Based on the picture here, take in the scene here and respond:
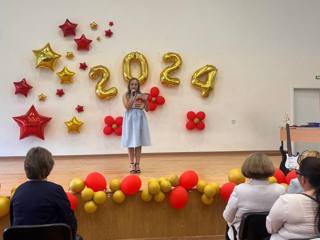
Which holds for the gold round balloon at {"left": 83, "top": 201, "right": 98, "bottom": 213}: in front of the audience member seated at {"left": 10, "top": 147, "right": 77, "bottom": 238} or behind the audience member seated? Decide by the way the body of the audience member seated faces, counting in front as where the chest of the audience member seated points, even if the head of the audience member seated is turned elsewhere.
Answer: in front

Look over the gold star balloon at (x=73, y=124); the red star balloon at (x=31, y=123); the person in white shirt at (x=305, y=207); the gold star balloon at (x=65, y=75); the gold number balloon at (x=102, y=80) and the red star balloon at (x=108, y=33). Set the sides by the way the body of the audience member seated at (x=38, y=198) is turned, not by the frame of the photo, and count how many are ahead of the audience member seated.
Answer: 5

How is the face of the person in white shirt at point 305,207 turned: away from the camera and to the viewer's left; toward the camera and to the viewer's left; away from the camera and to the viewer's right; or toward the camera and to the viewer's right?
away from the camera and to the viewer's left

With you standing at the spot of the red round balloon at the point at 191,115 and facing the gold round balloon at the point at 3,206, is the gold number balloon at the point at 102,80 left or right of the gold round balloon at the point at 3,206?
right

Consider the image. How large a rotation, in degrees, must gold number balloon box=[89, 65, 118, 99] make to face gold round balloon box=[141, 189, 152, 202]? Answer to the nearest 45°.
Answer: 0° — it already faces it

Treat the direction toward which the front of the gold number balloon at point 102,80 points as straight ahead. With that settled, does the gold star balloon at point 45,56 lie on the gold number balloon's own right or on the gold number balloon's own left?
on the gold number balloon's own right

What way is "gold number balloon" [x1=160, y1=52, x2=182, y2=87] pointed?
toward the camera

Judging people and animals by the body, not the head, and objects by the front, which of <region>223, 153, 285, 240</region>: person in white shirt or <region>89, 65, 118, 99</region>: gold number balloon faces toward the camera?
the gold number balloon

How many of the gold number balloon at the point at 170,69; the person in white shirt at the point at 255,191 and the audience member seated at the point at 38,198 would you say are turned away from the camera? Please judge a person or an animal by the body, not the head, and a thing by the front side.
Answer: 2

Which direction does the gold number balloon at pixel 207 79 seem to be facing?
toward the camera

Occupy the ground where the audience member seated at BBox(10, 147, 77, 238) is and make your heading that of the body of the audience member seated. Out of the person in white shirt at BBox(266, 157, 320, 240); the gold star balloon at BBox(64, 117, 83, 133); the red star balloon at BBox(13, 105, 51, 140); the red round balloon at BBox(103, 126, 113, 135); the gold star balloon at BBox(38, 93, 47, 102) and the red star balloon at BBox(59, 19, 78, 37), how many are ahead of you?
5

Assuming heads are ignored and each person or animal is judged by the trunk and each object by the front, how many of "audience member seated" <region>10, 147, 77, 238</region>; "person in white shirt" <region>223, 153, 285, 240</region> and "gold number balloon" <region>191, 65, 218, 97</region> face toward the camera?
1

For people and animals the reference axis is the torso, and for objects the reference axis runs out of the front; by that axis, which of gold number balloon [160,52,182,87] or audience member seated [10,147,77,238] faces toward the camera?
the gold number balloon

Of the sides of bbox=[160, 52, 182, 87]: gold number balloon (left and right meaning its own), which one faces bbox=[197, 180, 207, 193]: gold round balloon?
front

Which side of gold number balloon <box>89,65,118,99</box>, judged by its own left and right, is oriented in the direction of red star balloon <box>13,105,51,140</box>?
right

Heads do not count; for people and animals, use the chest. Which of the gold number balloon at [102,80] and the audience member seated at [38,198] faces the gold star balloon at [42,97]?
the audience member seated

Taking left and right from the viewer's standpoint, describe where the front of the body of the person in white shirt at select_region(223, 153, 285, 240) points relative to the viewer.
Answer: facing away from the viewer

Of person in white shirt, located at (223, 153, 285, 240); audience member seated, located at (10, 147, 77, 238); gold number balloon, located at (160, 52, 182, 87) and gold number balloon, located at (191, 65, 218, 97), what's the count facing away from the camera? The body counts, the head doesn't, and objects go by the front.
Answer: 2

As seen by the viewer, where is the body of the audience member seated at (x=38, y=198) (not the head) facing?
away from the camera

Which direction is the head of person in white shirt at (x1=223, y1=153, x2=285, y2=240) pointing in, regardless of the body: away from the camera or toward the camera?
away from the camera

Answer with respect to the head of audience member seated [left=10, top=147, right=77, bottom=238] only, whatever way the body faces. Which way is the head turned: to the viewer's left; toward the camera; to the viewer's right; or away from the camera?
away from the camera

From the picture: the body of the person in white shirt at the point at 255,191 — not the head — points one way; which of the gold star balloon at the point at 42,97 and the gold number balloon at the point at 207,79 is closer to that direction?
the gold number balloon
